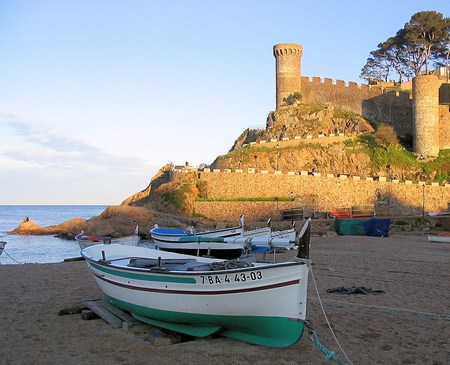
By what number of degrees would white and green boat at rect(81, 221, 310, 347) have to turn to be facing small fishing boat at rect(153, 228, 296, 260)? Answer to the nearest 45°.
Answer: approximately 135° to its left

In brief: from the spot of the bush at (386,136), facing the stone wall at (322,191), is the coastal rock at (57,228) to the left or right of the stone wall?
right

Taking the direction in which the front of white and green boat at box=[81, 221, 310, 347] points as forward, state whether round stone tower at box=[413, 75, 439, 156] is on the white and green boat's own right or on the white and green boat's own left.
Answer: on the white and green boat's own left

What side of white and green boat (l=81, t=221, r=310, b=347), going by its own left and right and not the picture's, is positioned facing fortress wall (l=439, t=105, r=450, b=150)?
left

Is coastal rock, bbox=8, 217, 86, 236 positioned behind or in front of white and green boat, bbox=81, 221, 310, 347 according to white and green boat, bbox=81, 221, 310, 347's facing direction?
behind

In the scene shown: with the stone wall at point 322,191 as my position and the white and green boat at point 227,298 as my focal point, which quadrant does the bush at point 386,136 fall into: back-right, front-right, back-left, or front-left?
back-left

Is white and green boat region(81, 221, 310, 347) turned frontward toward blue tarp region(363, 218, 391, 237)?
no

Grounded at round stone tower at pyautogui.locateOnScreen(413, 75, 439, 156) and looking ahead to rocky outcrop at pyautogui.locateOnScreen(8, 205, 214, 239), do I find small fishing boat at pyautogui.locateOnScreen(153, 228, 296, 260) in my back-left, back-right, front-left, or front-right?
front-left

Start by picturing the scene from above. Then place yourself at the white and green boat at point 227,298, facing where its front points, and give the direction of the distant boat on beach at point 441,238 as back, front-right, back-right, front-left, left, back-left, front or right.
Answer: left

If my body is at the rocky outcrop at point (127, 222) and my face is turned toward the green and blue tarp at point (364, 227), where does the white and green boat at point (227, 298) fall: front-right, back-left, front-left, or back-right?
front-right

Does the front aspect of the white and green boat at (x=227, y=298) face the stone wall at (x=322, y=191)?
no

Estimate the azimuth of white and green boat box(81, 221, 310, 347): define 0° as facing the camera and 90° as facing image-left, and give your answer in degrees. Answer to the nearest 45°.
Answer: approximately 315°

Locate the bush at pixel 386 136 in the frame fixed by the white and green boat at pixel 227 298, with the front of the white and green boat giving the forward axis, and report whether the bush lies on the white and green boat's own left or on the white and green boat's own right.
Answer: on the white and green boat's own left

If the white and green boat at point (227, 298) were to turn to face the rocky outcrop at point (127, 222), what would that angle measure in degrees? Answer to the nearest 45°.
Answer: approximately 135° to its left

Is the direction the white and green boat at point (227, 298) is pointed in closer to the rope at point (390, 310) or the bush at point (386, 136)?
the rope

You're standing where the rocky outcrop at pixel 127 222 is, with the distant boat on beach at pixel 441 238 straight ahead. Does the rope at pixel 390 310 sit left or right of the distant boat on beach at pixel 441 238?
right

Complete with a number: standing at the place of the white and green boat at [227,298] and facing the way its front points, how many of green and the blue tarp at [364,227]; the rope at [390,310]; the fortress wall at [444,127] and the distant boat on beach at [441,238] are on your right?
0
